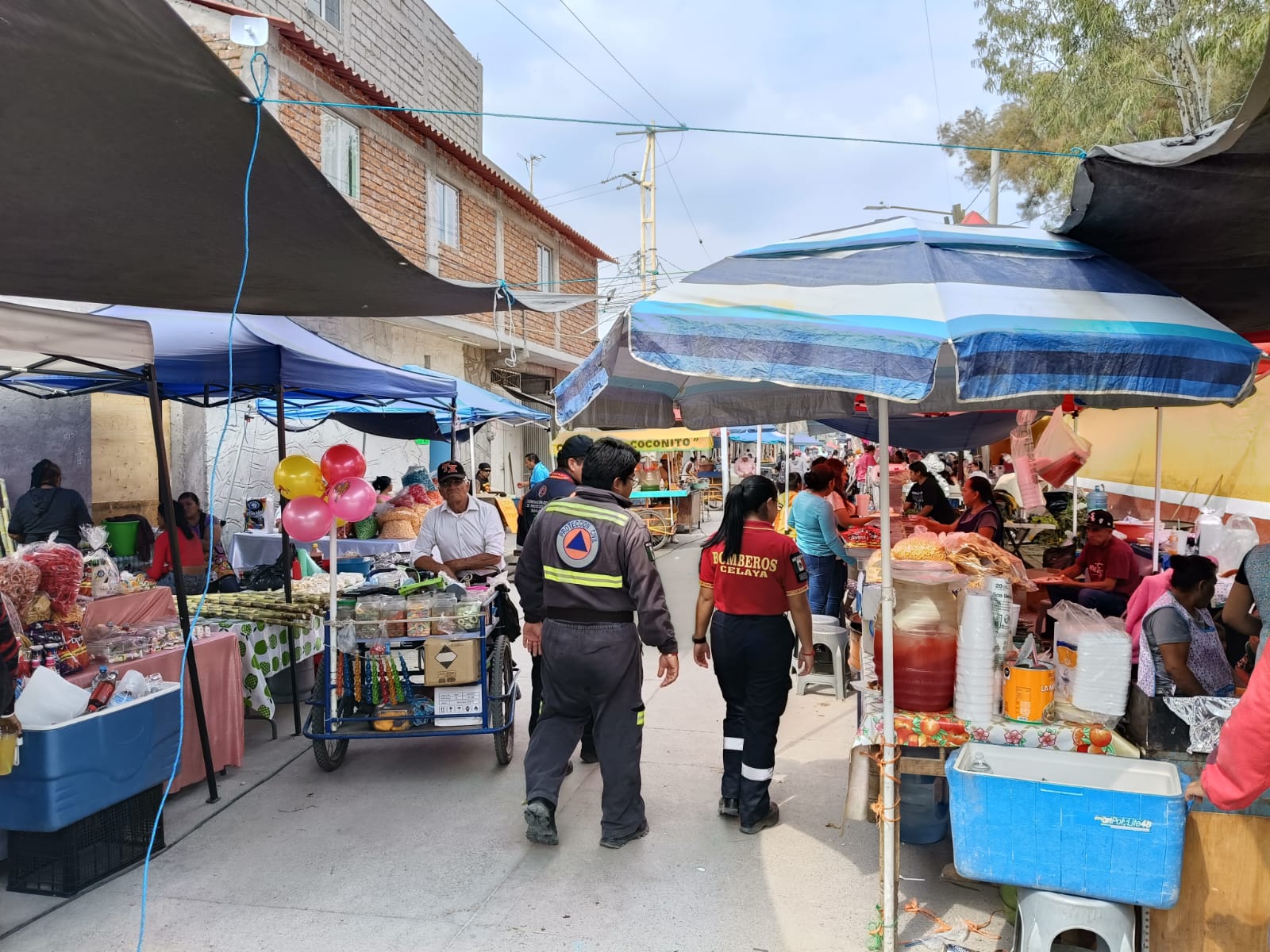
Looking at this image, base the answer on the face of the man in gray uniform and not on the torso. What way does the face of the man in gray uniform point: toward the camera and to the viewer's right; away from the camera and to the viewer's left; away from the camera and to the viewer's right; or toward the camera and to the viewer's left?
away from the camera and to the viewer's right

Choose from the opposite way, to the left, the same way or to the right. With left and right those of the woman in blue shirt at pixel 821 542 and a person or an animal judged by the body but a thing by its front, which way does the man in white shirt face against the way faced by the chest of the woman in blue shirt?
to the right

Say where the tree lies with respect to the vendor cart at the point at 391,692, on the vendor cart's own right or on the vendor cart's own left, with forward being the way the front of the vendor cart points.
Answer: on the vendor cart's own left

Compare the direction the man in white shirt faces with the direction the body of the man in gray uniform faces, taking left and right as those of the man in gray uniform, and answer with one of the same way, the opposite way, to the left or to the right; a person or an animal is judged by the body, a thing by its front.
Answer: the opposite way

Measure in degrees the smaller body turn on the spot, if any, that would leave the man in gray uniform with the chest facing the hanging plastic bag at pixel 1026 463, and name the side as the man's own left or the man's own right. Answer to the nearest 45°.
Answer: approximately 45° to the man's own right

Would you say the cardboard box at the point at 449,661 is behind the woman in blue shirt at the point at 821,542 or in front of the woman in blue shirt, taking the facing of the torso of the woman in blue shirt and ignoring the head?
behind

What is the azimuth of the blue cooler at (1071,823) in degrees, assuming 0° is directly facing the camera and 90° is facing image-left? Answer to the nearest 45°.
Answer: approximately 0°

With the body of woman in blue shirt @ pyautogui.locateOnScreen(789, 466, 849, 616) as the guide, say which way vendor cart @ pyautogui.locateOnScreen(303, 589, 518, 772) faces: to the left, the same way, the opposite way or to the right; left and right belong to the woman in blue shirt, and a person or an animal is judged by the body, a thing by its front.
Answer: to the right
